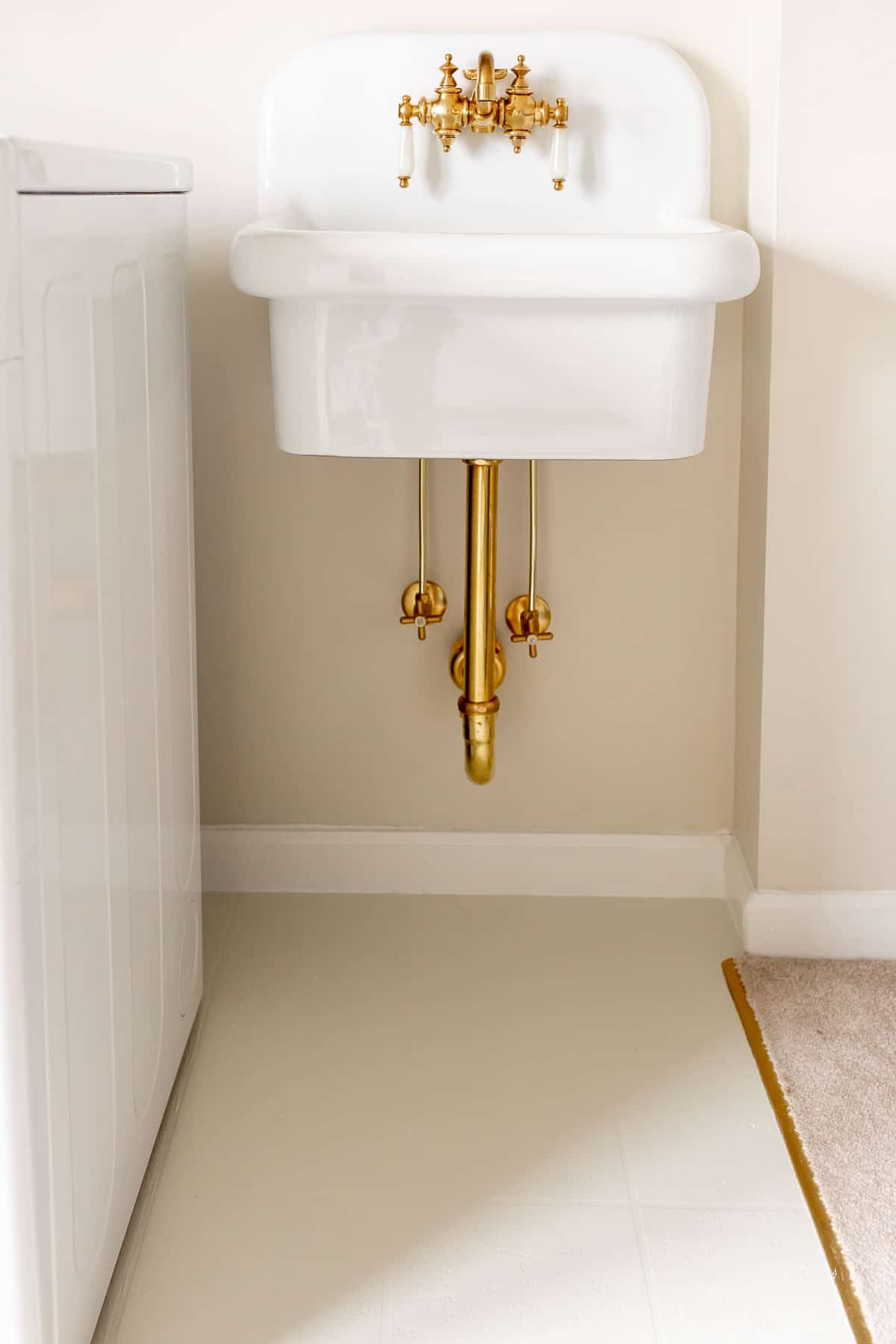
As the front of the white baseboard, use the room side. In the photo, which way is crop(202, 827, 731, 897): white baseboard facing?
toward the camera

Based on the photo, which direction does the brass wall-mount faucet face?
toward the camera

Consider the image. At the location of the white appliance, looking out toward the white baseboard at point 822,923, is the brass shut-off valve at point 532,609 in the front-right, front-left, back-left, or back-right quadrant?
front-left

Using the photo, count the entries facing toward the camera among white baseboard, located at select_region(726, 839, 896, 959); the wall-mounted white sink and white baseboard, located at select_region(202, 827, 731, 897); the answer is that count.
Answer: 3

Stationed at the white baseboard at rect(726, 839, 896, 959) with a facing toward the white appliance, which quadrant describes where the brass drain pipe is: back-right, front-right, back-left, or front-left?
front-right

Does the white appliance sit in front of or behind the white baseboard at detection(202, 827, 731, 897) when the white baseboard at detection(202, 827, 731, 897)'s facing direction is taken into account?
in front

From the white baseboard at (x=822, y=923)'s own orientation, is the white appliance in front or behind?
in front

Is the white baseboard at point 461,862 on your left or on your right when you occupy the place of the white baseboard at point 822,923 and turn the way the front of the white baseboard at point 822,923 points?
on your right

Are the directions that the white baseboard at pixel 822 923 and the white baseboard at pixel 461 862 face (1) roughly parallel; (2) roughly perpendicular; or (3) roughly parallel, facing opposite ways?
roughly parallel

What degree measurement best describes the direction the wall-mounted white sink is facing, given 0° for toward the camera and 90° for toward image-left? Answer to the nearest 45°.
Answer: approximately 0°
